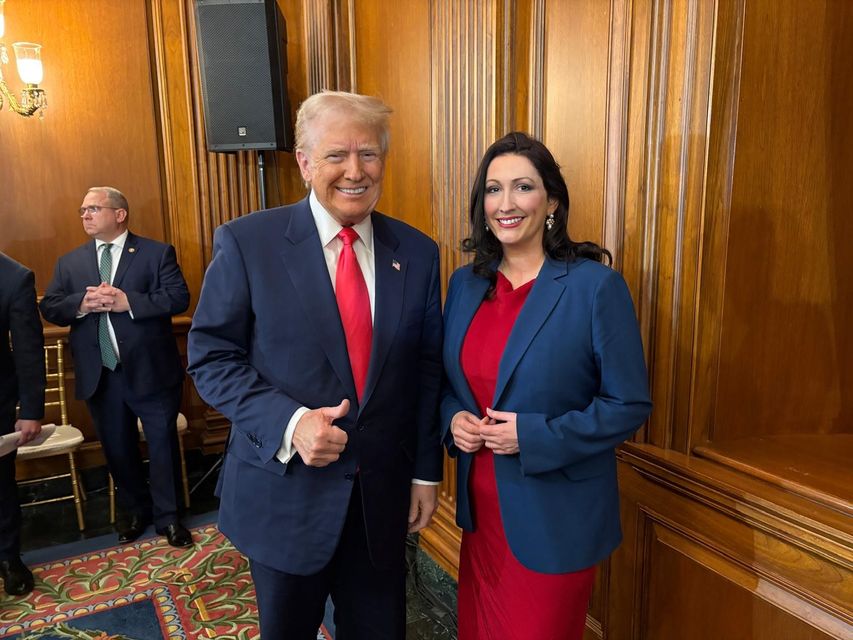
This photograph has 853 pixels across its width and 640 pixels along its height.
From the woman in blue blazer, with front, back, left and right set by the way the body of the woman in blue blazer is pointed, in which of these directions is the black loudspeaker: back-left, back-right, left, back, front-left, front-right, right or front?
right

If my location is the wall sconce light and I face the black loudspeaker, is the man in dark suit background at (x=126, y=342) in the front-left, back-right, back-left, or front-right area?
front-right

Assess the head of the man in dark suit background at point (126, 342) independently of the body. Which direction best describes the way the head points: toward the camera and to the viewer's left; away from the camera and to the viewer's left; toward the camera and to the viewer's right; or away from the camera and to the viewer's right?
toward the camera and to the viewer's left

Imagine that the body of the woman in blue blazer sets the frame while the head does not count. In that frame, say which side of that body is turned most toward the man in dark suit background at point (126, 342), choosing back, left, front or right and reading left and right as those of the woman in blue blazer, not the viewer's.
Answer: right

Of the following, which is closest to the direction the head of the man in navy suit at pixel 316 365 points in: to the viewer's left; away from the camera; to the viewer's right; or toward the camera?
toward the camera

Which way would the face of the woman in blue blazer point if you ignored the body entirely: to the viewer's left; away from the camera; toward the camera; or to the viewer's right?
toward the camera

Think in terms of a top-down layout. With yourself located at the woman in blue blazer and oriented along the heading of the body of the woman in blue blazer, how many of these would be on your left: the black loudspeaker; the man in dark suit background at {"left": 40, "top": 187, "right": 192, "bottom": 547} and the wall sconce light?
0

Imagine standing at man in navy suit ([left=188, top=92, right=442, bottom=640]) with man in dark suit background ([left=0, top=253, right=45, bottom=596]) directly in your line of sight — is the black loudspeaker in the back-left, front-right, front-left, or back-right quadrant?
front-right
